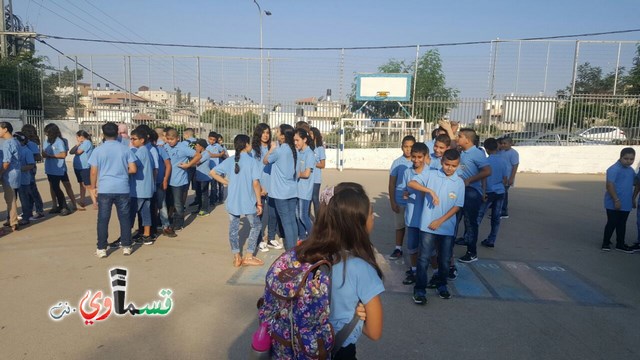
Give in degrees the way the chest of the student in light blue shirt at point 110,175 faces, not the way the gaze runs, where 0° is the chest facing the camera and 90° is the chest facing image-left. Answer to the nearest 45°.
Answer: approximately 180°

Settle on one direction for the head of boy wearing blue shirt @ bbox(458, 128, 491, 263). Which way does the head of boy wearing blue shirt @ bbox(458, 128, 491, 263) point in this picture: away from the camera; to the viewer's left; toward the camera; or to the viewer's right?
to the viewer's left

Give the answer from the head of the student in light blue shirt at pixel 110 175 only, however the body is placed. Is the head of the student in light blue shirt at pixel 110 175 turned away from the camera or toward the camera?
away from the camera

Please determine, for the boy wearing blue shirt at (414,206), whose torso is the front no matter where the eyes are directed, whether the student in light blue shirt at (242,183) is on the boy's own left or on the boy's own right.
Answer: on the boy's own right

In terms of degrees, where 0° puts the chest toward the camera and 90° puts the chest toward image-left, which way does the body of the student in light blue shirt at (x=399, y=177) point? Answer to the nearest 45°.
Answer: approximately 0°

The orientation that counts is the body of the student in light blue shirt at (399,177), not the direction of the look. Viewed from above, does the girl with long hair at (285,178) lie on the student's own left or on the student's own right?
on the student's own right

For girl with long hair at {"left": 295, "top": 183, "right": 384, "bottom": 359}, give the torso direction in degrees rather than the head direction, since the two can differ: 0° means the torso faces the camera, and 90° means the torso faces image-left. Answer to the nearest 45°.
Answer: approximately 225°

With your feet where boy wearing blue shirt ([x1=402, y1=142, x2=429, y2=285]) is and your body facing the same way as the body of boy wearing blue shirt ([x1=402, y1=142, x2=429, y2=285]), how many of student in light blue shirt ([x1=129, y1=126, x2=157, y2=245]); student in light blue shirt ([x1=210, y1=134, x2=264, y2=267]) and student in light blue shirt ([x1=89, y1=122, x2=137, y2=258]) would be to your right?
3

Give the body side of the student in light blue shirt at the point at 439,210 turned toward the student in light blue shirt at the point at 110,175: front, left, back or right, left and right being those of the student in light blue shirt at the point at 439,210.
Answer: right
